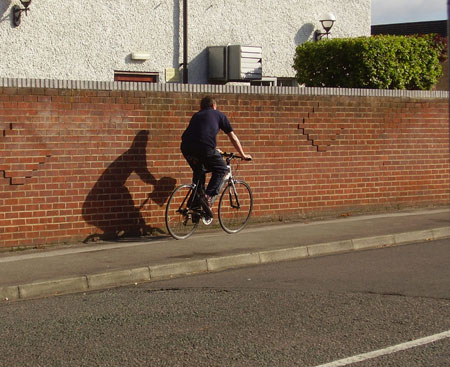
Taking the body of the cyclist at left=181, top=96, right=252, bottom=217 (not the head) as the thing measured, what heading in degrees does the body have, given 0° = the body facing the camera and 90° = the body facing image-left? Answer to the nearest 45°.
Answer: approximately 225°

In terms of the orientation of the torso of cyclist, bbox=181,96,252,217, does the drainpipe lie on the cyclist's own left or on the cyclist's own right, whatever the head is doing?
on the cyclist's own left

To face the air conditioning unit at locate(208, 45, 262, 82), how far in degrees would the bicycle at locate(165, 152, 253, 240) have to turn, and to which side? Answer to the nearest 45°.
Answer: approximately 45° to its left

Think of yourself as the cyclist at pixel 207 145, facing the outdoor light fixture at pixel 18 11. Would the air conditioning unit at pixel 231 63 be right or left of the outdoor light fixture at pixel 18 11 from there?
right

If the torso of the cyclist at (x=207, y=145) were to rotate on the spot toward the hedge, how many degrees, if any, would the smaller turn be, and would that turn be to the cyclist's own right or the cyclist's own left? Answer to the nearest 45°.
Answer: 0° — they already face it

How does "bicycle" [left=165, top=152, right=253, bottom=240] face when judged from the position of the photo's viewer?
facing away from the viewer and to the right of the viewer
